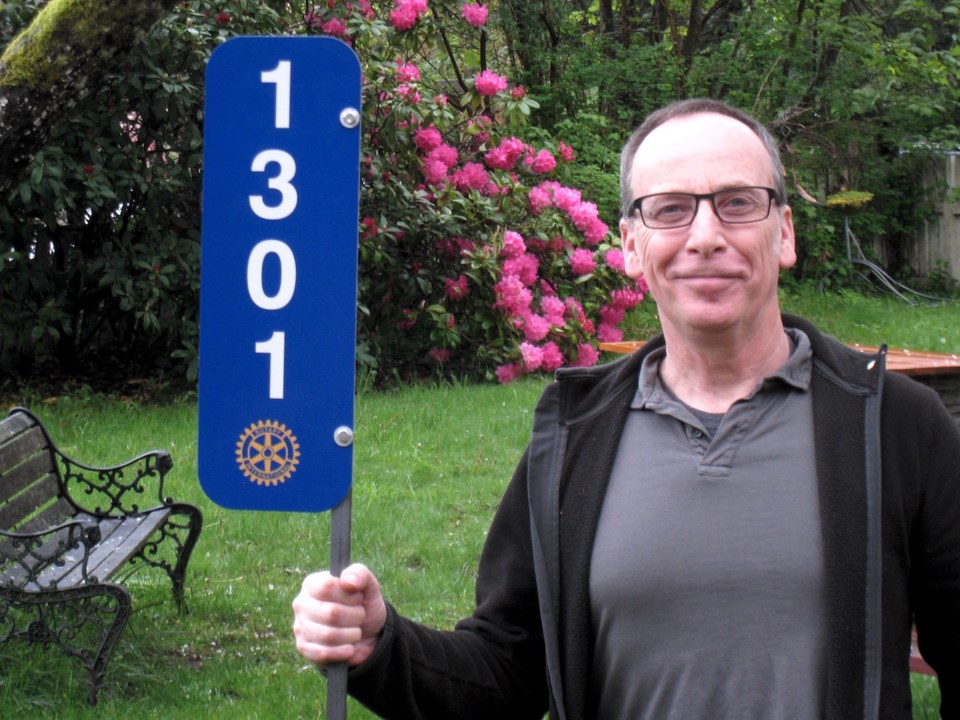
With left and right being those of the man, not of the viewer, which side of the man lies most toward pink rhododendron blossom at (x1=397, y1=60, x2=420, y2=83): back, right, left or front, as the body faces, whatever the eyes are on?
back

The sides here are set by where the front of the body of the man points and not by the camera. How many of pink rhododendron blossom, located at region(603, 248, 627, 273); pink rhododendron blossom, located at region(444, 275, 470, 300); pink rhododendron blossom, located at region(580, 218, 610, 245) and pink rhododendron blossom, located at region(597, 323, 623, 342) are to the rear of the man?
4

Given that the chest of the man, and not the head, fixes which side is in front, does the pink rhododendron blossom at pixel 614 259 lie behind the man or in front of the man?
behind

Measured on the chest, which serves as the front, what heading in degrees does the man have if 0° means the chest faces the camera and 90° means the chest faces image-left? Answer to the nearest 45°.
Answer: approximately 0°

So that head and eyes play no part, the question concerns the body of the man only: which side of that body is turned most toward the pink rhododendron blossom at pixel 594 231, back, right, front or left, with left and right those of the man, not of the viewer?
back

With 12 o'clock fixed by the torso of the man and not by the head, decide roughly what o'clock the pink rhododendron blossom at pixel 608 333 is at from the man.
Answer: The pink rhododendron blossom is roughly at 6 o'clock from the man.

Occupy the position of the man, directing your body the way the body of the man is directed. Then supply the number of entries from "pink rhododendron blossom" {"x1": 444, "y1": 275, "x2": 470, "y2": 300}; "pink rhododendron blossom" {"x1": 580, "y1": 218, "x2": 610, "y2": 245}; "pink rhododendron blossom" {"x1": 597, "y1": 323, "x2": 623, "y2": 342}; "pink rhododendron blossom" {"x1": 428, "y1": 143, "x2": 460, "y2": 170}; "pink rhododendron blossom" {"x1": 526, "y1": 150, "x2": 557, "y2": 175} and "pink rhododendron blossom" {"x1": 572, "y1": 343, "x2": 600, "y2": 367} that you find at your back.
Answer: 6

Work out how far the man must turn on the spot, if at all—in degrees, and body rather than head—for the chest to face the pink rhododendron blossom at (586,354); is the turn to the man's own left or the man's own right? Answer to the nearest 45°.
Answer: approximately 180°

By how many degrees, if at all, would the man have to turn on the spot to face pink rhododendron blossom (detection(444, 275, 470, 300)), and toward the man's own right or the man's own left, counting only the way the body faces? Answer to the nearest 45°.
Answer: approximately 180°

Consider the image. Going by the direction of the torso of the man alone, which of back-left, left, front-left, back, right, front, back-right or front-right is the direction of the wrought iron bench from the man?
back-right

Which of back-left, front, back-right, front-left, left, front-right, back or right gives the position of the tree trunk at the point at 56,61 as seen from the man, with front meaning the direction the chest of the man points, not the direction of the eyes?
back-right
